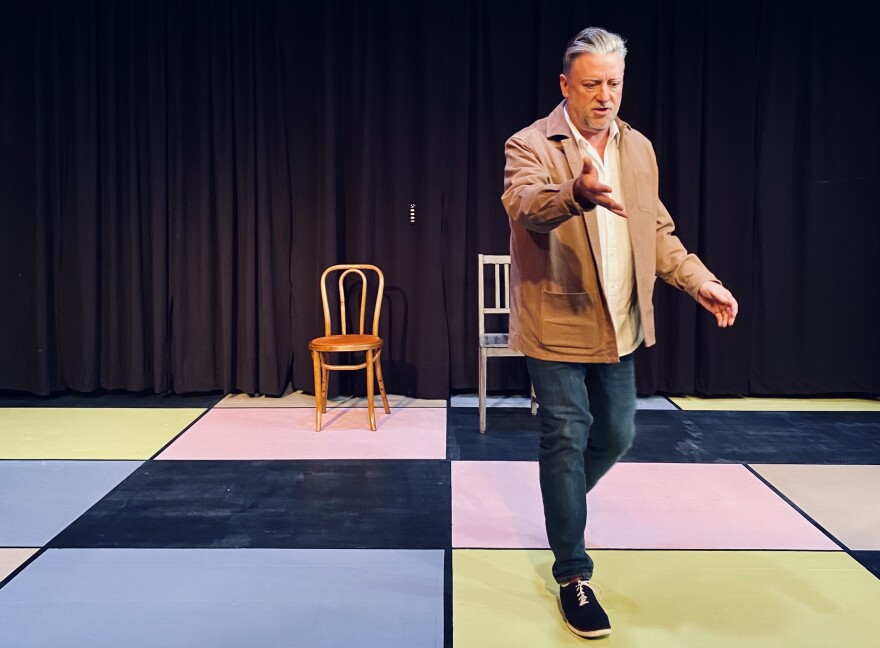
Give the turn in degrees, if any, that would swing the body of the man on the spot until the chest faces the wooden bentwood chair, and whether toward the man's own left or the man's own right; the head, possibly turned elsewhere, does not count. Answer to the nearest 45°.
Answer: approximately 180°

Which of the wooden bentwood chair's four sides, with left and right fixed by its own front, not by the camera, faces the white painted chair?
left

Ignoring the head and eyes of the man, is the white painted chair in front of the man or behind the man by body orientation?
behind

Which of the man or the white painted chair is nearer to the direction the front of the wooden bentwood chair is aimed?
the man

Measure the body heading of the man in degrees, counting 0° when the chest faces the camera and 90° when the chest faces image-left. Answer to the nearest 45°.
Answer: approximately 315°

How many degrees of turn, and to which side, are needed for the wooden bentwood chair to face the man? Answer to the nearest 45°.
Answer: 0° — it already faces them

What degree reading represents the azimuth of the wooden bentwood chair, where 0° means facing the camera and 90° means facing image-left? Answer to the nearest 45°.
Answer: approximately 0°

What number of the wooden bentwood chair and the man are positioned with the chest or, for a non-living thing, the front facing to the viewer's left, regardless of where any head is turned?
0
